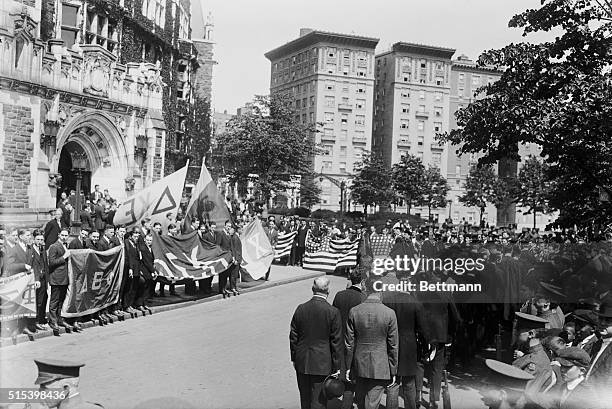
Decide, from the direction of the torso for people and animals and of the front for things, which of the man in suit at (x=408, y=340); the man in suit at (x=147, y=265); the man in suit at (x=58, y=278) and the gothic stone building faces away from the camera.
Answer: the man in suit at (x=408, y=340)

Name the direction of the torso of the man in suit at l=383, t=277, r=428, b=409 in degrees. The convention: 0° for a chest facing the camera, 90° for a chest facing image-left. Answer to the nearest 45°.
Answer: approximately 180°

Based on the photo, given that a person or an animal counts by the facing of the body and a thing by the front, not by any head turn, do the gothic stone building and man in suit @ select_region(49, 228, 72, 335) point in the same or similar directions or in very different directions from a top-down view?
same or similar directions

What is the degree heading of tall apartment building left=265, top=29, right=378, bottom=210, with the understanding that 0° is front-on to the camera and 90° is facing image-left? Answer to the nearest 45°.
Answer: approximately 0°

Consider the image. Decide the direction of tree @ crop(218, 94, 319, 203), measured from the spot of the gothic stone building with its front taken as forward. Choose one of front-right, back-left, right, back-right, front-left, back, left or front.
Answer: left

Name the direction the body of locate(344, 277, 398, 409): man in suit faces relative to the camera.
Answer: away from the camera

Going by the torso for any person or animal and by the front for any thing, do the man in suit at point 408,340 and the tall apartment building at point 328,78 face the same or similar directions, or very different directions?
very different directions

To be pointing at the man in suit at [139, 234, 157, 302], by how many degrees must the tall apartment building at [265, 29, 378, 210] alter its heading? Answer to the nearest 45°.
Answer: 0° — it already faces them

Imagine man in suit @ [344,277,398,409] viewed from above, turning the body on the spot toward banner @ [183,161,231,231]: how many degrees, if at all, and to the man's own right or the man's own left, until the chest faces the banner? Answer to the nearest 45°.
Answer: approximately 45° to the man's own left

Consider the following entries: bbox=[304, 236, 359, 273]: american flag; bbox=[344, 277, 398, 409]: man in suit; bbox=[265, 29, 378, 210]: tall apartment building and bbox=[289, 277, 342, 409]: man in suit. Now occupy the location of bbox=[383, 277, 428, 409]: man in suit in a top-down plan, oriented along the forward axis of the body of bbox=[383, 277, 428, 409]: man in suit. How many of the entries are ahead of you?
2

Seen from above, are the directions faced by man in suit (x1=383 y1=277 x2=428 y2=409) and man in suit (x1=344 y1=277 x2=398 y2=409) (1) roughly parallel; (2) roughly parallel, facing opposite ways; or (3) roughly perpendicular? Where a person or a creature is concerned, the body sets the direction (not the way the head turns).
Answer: roughly parallel

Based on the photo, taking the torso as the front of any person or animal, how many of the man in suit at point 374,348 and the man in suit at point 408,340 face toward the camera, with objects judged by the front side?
0

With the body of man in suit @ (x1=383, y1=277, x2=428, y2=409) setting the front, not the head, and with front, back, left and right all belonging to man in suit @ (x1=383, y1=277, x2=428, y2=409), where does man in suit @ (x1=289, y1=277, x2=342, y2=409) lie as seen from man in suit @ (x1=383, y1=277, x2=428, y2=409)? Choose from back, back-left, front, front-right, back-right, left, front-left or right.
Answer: back-left

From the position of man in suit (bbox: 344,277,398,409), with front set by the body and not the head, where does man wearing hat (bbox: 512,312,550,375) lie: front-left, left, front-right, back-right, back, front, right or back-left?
right

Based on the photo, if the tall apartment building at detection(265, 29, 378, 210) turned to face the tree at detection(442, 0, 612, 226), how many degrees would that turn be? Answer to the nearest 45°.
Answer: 0° — it already faces it

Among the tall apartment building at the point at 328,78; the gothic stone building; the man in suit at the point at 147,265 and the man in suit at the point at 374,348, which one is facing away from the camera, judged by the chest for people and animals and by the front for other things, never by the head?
the man in suit at the point at 374,348

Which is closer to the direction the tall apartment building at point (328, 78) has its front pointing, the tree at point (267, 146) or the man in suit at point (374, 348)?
the man in suit

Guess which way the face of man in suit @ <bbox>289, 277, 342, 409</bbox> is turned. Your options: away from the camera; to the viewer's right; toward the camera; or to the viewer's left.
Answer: away from the camera
